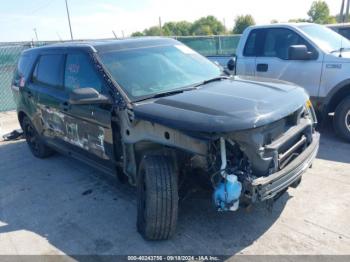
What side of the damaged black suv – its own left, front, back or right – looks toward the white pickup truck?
left

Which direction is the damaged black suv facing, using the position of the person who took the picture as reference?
facing the viewer and to the right of the viewer

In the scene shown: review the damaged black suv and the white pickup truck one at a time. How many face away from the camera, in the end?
0
